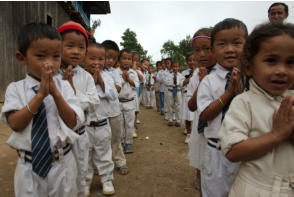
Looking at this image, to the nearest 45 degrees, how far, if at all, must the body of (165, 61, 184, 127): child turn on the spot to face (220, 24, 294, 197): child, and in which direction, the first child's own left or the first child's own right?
0° — they already face them

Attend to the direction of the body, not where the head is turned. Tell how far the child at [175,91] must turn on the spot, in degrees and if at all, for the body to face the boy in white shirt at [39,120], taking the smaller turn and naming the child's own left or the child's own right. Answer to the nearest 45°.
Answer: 0° — they already face them

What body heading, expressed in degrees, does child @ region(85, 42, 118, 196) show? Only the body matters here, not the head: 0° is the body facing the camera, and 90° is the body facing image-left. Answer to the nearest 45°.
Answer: approximately 0°

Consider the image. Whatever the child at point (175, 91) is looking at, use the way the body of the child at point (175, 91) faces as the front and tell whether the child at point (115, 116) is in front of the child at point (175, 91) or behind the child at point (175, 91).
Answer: in front

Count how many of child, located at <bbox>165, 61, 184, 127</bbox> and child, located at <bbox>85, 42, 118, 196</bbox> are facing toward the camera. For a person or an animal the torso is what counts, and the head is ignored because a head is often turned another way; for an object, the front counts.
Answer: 2

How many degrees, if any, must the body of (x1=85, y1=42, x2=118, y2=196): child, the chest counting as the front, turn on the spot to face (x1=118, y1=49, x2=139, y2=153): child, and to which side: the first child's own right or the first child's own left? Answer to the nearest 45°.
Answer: approximately 180°

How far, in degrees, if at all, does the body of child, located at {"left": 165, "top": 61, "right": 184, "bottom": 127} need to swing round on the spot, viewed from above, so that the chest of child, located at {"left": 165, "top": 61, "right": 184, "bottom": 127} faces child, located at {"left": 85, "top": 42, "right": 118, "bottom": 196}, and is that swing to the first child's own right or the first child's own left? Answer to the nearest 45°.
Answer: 0° — they already face them

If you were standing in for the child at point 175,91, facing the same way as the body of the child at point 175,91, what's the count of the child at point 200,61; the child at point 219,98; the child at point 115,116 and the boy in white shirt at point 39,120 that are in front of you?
4
